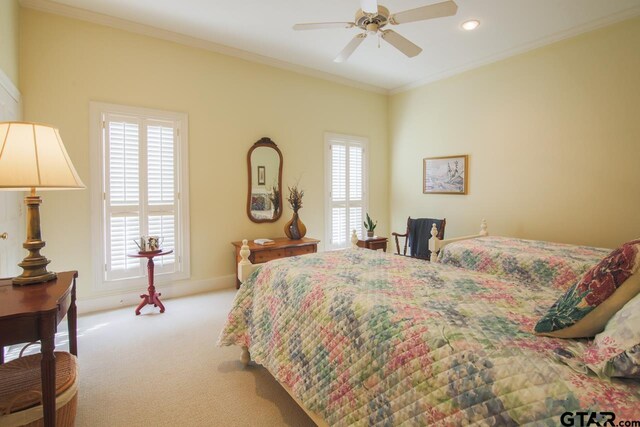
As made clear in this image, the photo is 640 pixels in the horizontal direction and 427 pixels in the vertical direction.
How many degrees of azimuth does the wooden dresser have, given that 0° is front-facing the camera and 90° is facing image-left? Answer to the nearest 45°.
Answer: approximately 315°

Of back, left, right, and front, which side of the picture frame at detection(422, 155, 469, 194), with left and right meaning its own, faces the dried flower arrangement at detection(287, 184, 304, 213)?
front

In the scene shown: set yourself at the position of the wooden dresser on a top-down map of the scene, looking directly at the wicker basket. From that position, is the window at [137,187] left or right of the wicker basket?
right

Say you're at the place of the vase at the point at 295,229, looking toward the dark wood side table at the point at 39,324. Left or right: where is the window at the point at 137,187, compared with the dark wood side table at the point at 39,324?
right

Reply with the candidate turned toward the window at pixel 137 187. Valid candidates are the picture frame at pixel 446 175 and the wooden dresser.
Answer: the picture frame

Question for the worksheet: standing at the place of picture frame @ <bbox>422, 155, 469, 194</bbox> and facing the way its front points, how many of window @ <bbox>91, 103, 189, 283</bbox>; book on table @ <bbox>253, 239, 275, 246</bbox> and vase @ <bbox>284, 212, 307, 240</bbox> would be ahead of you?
3

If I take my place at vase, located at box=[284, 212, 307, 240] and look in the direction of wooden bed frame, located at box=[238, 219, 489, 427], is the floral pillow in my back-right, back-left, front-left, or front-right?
front-left

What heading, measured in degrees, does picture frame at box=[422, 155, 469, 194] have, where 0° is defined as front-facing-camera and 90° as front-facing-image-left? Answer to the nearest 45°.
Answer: approximately 45°

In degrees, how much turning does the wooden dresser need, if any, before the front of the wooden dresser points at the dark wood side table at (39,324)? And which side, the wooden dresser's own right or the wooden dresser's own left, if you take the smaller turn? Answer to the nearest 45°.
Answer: approximately 45° to the wooden dresser's own right

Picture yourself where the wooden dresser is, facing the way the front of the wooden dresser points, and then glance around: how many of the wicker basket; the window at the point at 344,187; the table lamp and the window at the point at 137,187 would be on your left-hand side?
1

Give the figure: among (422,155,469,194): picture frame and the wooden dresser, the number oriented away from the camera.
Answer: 0

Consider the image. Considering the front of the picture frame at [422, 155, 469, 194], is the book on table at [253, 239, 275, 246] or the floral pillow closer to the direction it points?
the book on table

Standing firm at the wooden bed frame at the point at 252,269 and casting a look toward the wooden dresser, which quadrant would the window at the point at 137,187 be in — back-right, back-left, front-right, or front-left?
front-left

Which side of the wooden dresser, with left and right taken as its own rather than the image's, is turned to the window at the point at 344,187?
left
